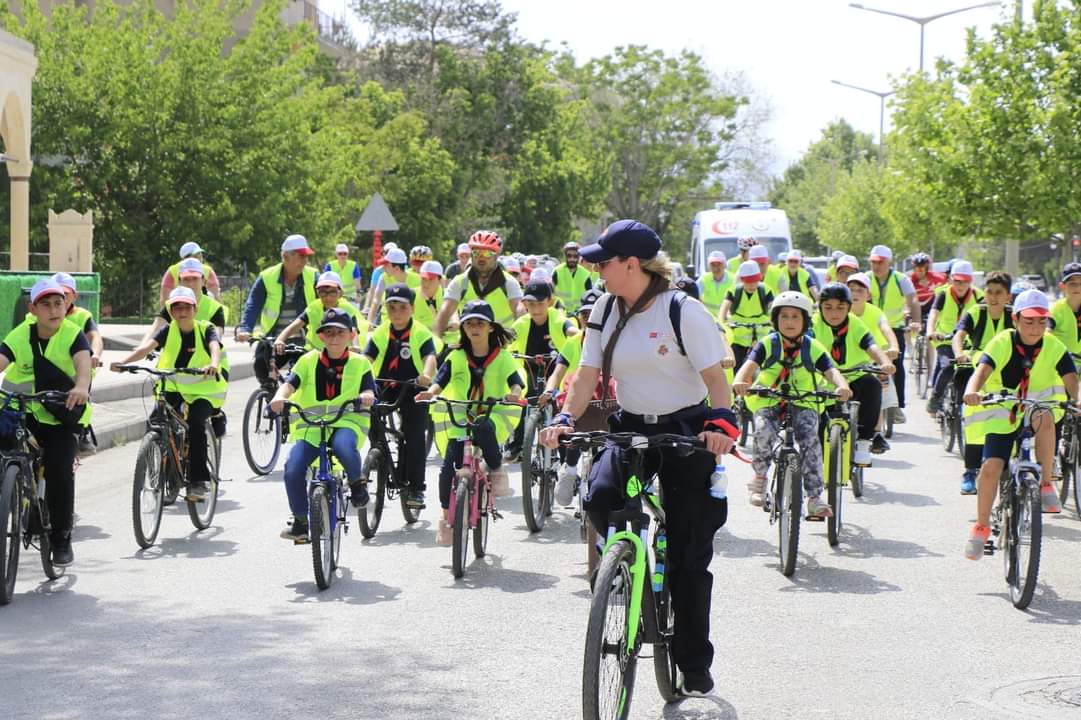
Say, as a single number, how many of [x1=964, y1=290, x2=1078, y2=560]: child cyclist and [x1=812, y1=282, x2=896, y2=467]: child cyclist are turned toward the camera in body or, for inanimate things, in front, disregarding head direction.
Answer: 2

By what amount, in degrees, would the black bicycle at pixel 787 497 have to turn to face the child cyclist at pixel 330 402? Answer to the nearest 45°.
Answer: approximately 90° to its right

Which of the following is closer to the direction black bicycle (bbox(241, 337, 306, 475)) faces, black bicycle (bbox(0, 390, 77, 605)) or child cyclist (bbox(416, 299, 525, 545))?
the black bicycle

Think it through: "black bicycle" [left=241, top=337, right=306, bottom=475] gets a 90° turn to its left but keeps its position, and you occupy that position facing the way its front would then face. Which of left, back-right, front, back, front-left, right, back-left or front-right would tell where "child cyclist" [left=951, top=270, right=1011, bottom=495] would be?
front-left

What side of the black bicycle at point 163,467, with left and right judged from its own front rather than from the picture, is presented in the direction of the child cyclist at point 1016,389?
left

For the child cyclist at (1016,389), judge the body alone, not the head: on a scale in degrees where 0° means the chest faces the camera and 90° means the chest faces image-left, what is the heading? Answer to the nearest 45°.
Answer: approximately 0°

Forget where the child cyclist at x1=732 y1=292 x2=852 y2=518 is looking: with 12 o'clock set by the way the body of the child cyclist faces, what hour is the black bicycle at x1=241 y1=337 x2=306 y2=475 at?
The black bicycle is roughly at 4 o'clock from the child cyclist.

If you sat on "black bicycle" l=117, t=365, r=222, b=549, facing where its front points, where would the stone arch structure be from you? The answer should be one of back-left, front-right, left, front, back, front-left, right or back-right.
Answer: back-right

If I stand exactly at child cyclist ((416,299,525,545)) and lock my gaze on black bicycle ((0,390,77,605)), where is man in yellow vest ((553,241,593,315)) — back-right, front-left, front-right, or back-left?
back-right

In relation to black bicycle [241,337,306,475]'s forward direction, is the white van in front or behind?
behind
